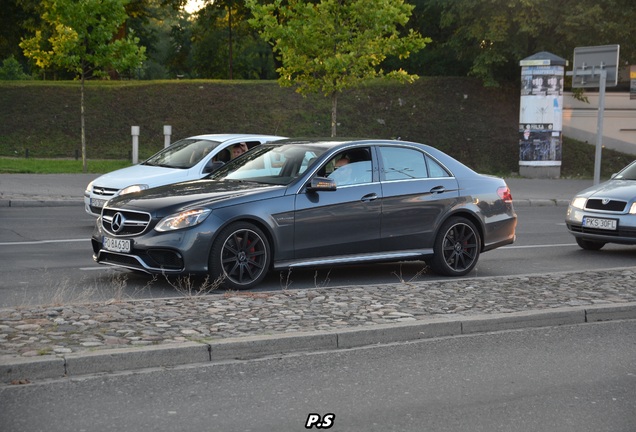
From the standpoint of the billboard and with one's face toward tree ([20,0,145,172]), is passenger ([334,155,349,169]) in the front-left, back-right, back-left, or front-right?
front-left

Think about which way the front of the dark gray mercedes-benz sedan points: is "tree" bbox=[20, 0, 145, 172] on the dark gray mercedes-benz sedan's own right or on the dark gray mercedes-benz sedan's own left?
on the dark gray mercedes-benz sedan's own right

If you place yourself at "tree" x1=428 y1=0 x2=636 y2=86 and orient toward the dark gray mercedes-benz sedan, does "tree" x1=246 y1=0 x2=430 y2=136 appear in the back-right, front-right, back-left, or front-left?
front-right

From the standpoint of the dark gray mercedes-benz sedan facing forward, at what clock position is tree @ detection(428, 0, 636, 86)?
The tree is roughly at 5 o'clock from the dark gray mercedes-benz sedan.

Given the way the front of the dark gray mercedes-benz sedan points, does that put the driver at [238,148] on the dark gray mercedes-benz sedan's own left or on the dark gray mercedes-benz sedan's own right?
on the dark gray mercedes-benz sedan's own right

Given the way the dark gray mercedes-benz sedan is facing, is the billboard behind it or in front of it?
behind

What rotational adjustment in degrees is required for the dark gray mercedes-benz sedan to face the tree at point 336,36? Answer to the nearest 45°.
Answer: approximately 135° to its right

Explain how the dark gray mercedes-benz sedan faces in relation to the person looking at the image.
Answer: facing the viewer and to the left of the viewer
